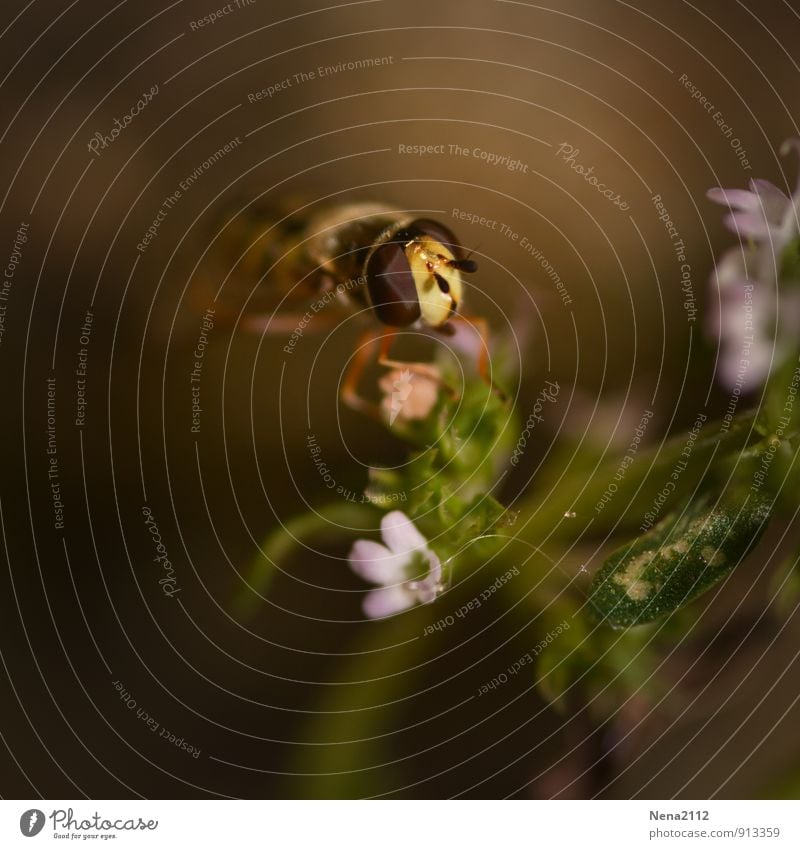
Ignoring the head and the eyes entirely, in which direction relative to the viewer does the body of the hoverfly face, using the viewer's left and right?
facing the viewer and to the right of the viewer
